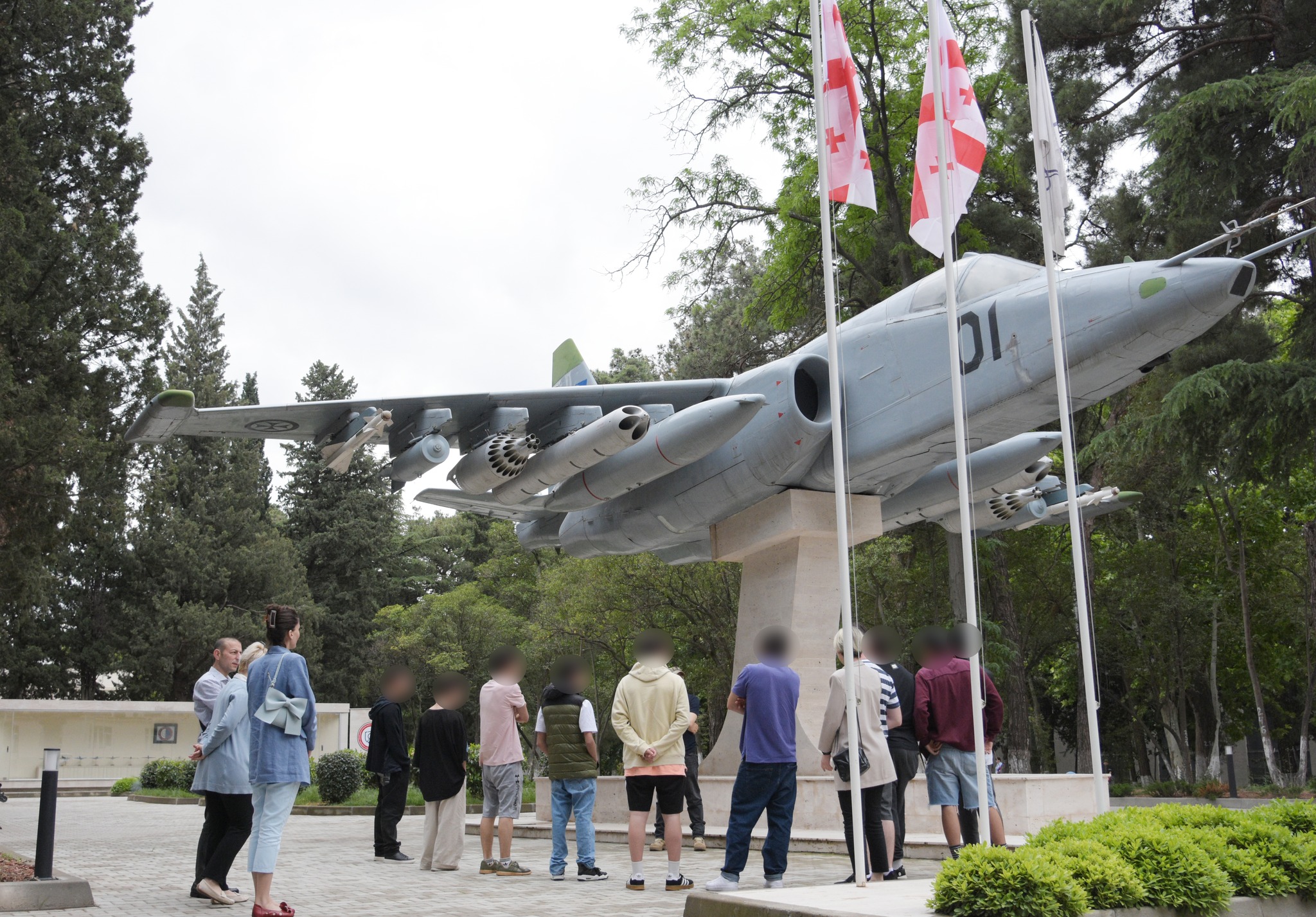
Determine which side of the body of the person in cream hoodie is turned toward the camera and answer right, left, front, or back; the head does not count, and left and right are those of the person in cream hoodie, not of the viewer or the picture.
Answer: back

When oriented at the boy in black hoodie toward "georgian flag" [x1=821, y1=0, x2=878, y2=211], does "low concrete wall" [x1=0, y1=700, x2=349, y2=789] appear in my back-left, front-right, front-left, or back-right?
back-left

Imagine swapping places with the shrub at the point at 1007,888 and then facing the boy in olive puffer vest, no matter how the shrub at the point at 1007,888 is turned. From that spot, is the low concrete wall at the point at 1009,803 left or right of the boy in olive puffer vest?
right

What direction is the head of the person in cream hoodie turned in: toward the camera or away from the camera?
away from the camera

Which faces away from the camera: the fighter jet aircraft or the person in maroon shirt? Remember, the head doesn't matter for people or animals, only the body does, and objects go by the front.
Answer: the person in maroon shirt

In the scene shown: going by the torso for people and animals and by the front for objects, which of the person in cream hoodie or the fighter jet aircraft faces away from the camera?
the person in cream hoodie

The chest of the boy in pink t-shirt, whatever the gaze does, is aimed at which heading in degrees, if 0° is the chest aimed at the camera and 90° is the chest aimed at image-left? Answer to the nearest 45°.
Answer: approximately 225°

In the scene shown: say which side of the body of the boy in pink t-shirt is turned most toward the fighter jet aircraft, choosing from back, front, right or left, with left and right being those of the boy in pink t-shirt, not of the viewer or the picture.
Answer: front

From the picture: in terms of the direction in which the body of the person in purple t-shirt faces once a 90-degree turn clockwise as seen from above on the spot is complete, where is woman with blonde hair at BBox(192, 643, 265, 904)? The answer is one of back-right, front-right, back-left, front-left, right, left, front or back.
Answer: back-left

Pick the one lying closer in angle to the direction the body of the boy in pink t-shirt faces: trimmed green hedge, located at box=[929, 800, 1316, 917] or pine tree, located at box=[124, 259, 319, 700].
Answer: the pine tree

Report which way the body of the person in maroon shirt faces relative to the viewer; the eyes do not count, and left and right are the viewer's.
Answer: facing away from the viewer

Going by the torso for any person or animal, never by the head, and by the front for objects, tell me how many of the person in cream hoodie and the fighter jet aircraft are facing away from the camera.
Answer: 1

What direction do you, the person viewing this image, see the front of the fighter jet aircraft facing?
facing the viewer and to the right of the viewer

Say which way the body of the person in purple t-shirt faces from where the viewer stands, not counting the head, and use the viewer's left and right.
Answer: facing away from the viewer and to the left of the viewer
